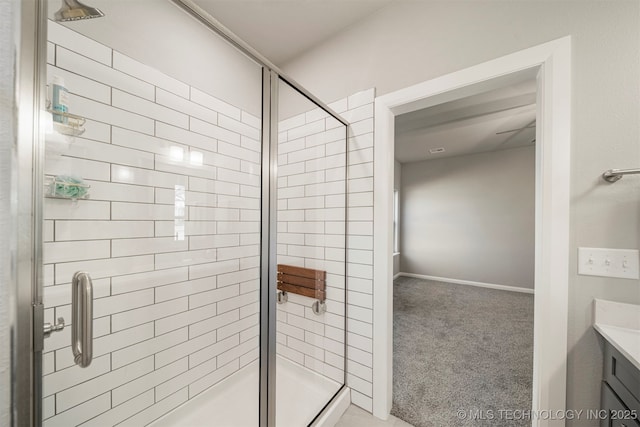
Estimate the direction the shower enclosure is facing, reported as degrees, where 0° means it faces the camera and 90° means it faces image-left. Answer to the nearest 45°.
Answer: approximately 315°

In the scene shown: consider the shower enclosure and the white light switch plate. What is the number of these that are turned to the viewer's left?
0

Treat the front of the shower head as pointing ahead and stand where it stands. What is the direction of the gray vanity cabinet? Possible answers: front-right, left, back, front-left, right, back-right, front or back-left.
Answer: front-right

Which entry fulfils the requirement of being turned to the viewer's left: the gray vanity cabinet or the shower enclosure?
the gray vanity cabinet

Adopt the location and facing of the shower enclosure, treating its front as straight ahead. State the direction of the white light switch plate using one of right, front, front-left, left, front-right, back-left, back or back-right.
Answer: front

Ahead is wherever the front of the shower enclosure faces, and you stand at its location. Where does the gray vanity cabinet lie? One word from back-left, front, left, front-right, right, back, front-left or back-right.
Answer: front

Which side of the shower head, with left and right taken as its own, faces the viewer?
right

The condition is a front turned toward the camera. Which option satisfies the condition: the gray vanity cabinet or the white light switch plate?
the white light switch plate

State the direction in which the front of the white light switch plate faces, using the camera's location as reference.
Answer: facing the viewer

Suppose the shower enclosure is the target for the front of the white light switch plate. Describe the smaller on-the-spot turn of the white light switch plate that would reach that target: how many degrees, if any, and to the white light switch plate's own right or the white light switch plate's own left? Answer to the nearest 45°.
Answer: approximately 45° to the white light switch plate's own right

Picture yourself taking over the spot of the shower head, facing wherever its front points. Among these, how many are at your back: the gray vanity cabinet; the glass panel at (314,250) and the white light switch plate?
0
